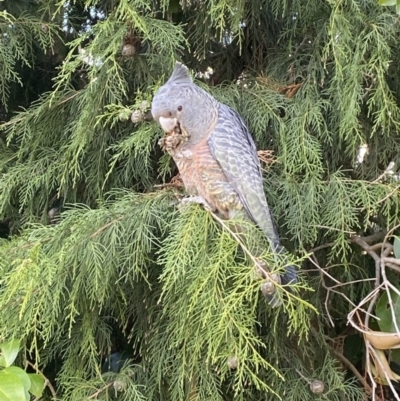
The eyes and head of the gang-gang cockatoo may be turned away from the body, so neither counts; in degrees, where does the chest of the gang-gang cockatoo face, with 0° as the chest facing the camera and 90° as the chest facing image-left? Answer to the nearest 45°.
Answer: approximately 45°
